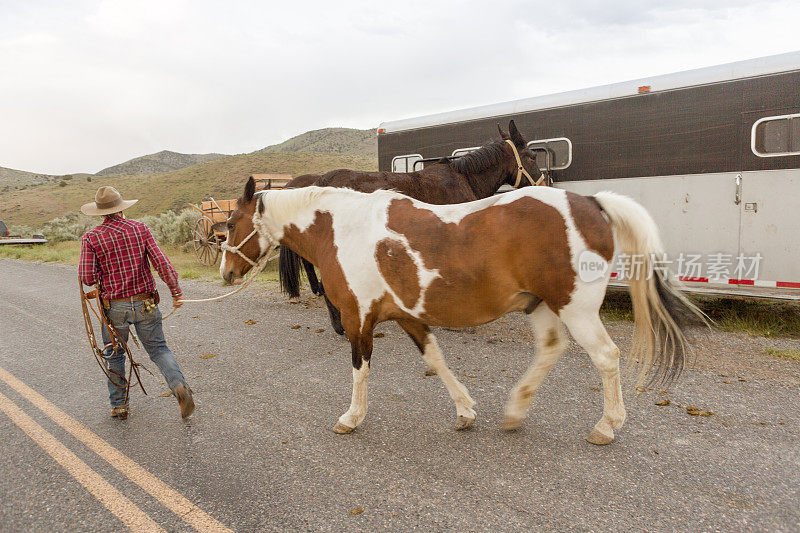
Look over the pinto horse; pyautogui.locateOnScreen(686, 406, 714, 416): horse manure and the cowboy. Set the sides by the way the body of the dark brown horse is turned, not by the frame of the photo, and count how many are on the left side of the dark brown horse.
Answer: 0

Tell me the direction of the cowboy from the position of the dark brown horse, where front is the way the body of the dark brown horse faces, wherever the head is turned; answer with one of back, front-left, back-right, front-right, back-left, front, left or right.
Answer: back-right

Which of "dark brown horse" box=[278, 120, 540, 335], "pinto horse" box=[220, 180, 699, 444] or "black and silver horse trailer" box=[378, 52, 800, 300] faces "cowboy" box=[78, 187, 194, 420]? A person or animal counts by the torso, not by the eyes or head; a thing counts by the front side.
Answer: the pinto horse

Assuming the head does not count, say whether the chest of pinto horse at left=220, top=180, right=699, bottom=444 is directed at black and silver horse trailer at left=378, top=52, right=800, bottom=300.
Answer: no

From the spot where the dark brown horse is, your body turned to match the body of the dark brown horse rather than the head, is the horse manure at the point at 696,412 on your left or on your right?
on your right

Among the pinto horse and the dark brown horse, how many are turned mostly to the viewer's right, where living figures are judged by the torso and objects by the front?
1

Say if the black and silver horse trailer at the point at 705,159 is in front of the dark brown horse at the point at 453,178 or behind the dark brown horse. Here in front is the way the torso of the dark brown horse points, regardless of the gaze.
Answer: in front

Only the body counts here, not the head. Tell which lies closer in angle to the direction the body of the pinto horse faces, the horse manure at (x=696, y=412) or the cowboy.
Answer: the cowboy

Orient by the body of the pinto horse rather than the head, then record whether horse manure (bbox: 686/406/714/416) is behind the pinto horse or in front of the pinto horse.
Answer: behind

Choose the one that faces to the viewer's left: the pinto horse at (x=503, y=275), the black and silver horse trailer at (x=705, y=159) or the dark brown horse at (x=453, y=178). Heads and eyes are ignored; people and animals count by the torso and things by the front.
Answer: the pinto horse

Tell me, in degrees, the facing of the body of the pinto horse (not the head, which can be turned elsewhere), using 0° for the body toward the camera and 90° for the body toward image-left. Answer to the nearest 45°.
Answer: approximately 90°

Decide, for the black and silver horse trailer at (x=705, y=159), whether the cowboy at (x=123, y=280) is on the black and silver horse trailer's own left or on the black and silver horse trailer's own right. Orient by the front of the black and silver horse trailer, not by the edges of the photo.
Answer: on the black and silver horse trailer's own right

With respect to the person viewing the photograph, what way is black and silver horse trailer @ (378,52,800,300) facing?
facing the viewer and to the right of the viewer

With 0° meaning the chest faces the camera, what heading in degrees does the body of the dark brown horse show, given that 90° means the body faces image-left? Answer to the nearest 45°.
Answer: approximately 270°

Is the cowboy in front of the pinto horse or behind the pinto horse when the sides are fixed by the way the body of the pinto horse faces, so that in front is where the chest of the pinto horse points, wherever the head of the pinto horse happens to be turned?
in front
